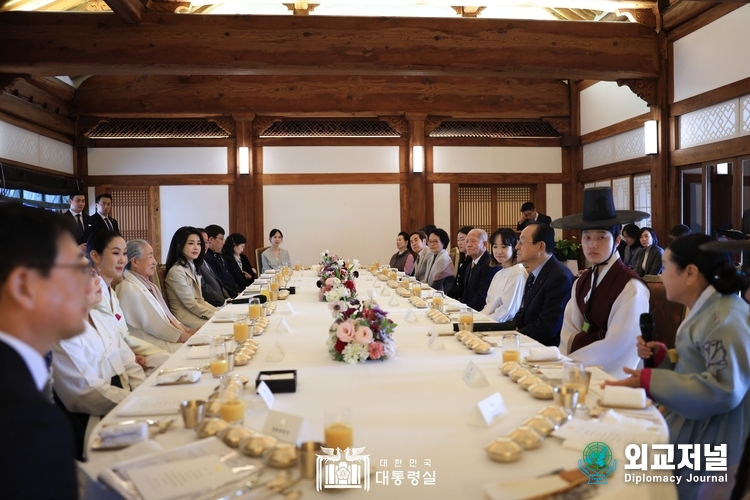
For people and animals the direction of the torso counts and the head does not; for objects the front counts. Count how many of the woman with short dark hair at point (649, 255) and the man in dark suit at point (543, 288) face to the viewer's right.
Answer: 0

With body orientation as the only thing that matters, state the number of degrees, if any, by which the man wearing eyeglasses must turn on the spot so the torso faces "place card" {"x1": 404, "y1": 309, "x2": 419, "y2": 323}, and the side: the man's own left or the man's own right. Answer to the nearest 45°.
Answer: approximately 45° to the man's own left

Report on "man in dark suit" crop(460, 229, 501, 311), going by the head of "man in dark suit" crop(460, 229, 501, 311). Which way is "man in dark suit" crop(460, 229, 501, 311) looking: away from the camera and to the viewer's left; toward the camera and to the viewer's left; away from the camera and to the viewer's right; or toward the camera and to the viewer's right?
toward the camera and to the viewer's left

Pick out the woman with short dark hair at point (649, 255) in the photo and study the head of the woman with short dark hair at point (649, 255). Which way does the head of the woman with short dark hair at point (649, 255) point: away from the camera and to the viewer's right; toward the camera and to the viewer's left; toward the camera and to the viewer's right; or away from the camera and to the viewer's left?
toward the camera and to the viewer's left

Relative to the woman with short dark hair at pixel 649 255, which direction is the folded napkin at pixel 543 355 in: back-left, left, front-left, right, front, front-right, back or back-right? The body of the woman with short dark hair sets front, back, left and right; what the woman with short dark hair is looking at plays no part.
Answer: front-left

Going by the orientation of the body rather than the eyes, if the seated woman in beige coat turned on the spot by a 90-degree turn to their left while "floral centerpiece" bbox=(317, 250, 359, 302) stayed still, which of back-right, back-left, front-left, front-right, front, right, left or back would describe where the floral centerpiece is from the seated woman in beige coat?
right

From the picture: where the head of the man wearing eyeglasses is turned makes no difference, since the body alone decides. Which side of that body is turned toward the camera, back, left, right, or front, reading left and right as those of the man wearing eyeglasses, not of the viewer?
right

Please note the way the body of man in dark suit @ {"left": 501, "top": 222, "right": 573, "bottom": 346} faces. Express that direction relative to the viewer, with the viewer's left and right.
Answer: facing to the left of the viewer

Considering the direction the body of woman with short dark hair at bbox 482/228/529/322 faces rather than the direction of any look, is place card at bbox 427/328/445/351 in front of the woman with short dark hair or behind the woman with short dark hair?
in front

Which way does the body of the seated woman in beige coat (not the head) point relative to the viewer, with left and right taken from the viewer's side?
facing the viewer and to the right of the viewer
